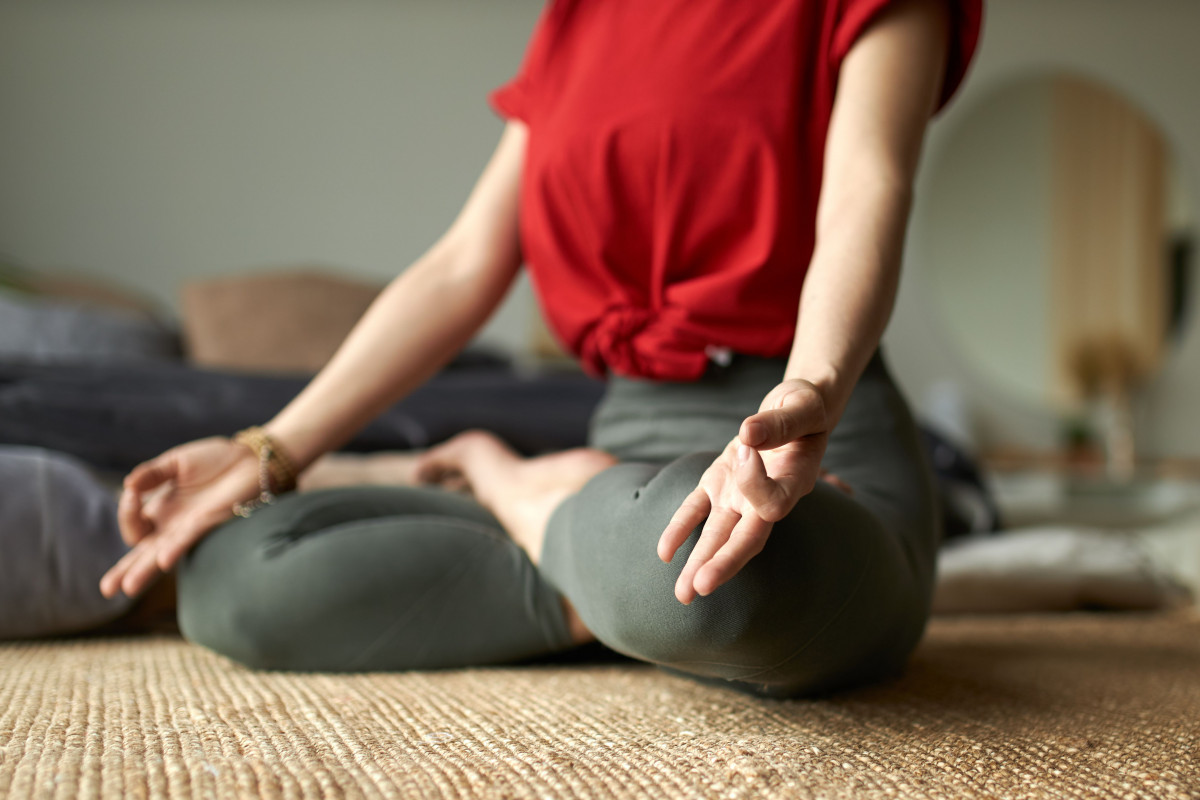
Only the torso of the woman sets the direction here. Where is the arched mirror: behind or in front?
behind

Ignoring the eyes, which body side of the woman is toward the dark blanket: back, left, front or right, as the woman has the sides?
right

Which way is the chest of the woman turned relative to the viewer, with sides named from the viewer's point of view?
facing the viewer and to the left of the viewer

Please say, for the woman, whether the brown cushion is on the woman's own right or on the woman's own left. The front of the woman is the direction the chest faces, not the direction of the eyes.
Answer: on the woman's own right
